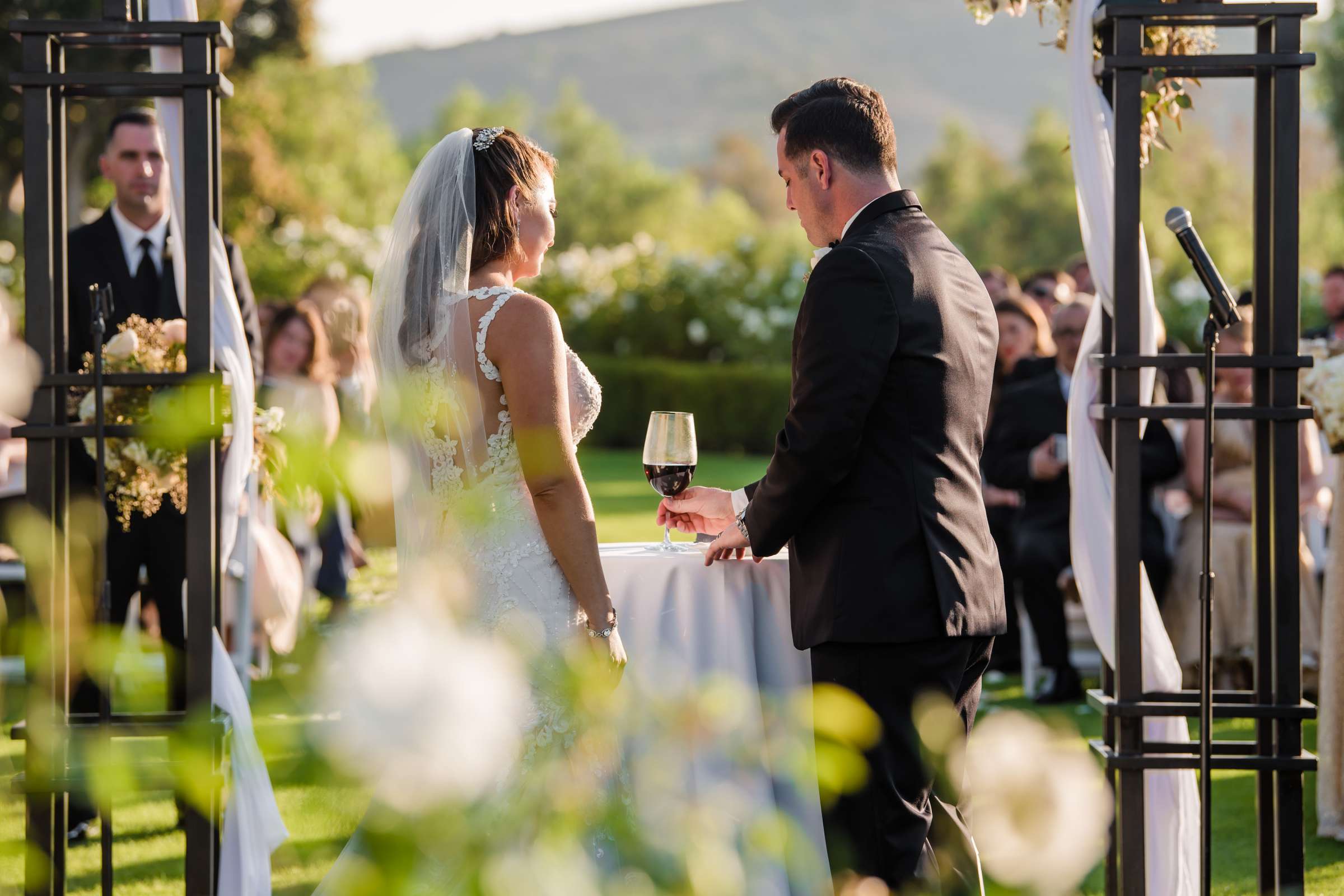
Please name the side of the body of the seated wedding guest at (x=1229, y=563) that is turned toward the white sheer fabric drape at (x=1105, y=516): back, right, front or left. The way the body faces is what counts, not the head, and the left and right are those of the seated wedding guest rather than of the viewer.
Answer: front

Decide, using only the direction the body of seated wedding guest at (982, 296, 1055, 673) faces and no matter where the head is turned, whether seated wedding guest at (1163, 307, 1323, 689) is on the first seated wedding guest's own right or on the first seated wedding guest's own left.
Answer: on the first seated wedding guest's own left

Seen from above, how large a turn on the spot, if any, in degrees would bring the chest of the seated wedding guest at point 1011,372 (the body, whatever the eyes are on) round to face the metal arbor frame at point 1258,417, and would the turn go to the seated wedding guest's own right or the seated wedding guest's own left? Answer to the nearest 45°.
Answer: approximately 45° to the seated wedding guest's own left

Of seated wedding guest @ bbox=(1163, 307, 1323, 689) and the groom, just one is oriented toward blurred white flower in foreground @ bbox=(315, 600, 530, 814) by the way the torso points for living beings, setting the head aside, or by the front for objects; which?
the seated wedding guest

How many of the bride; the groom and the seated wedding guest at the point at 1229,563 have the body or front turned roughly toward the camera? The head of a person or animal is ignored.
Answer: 1

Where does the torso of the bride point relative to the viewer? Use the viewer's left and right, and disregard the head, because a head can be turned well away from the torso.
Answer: facing away from the viewer and to the right of the viewer

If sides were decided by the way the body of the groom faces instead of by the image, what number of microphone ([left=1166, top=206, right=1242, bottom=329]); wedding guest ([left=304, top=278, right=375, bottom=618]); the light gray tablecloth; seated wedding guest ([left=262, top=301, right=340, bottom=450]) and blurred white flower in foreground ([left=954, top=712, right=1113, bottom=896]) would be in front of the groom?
3

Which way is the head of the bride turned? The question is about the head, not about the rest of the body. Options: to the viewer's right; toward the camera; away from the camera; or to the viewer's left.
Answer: to the viewer's right

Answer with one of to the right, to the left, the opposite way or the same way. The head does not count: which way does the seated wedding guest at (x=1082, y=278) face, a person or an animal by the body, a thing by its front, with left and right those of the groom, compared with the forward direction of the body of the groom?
to the left

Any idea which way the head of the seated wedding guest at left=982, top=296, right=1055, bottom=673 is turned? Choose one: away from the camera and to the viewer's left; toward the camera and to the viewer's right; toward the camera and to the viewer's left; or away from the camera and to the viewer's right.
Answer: toward the camera and to the viewer's left

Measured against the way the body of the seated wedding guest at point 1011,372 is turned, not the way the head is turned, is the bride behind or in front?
in front

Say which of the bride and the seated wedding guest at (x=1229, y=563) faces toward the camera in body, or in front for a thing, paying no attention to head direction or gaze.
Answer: the seated wedding guest

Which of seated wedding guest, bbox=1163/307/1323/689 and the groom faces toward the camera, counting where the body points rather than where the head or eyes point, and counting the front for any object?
the seated wedding guest

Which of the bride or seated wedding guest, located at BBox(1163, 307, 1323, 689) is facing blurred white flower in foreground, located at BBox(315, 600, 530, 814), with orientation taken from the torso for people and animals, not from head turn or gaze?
the seated wedding guest

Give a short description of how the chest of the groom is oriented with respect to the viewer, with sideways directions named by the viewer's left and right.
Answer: facing away from the viewer and to the left of the viewer

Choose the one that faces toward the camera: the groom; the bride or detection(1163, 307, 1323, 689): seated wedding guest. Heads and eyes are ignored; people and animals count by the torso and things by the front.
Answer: the seated wedding guest

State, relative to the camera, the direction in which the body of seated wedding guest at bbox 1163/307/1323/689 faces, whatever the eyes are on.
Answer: toward the camera

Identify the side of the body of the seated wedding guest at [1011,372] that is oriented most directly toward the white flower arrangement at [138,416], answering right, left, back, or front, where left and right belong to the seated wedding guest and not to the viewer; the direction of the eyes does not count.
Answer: front

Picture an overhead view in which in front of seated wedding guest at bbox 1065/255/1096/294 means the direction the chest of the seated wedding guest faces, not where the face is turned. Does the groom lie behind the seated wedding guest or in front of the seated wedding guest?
in front

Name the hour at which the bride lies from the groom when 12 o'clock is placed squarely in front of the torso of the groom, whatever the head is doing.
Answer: The bride is roughly at 11 o'clock from the groom.

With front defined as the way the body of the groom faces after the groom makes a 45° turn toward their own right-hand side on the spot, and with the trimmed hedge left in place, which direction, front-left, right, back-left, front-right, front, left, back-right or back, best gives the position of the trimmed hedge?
front
